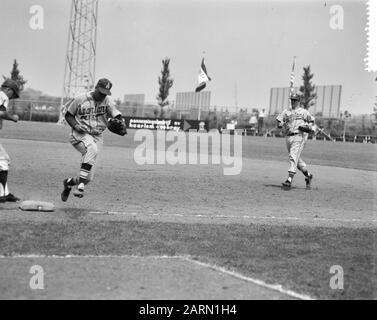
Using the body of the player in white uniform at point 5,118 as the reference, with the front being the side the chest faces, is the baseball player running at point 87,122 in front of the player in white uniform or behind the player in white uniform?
in front

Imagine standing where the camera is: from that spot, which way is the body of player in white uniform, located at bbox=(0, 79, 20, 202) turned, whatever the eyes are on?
to the viewer's right

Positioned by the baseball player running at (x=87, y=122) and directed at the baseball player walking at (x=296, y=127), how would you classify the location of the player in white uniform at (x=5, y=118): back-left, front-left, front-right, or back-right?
back-left

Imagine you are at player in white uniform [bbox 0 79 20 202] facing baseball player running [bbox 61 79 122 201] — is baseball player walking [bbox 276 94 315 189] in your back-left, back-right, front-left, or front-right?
front-left

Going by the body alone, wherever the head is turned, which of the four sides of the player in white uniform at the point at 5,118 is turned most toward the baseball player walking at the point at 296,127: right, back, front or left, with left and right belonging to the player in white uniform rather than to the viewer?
front
